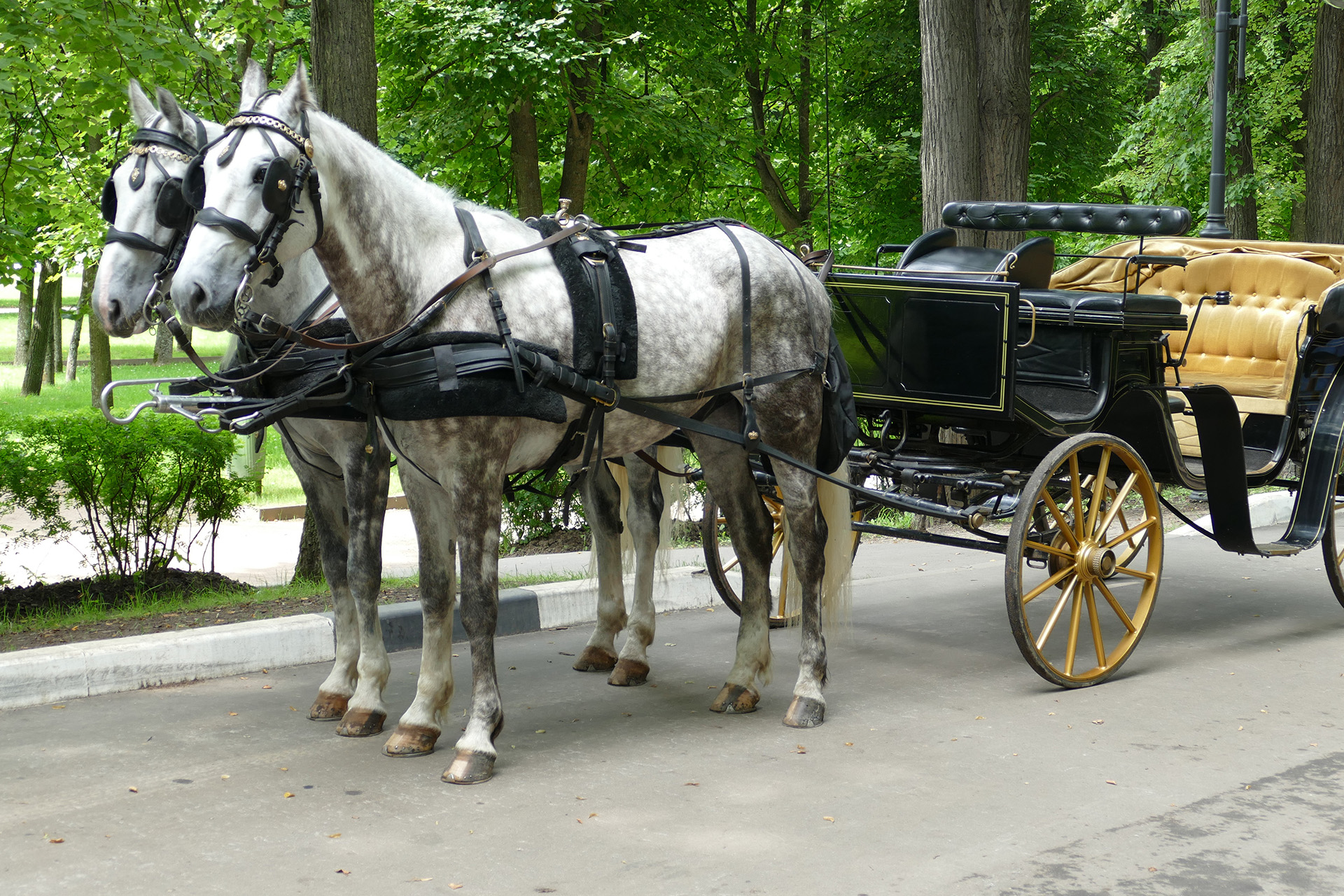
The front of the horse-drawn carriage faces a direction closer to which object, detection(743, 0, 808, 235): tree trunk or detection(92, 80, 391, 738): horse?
the horse

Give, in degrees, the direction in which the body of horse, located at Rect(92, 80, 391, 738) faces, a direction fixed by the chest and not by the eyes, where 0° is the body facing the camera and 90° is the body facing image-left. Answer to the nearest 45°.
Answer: approximately 45°

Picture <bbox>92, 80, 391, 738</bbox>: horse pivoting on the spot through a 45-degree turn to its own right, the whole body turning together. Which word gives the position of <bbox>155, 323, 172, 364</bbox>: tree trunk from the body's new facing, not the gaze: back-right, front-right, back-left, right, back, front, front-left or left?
right

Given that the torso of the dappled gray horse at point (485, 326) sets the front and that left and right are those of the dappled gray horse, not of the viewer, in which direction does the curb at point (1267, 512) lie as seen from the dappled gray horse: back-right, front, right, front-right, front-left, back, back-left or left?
back

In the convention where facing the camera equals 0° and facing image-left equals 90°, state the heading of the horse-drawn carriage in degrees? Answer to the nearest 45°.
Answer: approximately 45°

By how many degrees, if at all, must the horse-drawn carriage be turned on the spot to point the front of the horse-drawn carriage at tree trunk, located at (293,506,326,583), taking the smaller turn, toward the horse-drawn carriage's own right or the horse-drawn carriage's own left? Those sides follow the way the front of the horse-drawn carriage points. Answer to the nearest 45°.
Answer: approximately 45° to the horse-drawn carriage's own right

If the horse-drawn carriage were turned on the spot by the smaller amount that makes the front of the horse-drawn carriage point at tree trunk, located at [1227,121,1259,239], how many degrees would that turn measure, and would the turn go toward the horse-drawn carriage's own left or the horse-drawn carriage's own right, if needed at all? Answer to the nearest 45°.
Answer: approximately 135° to the horse-drawn carriage's own right

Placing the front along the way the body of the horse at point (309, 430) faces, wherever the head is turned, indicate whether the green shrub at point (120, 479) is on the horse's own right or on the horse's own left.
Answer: on the horse's own right

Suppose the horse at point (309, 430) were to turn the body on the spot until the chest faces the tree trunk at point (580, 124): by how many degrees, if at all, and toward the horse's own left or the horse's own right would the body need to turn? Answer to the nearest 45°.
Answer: approximately 135° to the horse's own right

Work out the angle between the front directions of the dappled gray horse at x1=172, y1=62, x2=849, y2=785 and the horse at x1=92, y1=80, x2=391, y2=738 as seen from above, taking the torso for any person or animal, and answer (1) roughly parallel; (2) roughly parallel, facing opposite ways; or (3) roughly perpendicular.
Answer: roughly parallel

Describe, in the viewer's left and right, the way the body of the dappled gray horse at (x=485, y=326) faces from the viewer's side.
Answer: facing the viewer and to the left of the viewer

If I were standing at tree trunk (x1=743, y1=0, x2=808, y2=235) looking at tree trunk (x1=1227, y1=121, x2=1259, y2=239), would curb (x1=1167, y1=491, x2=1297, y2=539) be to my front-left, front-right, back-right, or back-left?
front-right
